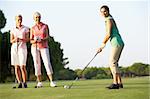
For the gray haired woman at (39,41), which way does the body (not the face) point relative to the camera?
toward the camera

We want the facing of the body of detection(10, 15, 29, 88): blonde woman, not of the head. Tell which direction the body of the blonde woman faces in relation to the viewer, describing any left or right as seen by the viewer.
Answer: facing the viewer

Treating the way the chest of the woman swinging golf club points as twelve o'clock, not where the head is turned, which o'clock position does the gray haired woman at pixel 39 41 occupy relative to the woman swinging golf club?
The gray haired woman is roughly at 1 o'clock from the woman swinging golf club.

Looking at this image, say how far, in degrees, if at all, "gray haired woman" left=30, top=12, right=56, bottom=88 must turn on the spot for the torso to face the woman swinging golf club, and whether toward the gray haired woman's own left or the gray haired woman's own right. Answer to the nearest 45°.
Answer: approximately 45° to the gray haired woman's own left

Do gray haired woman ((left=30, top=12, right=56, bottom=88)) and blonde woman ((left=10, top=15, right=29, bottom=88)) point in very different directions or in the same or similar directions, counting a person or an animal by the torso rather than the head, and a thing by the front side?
same or similar directions

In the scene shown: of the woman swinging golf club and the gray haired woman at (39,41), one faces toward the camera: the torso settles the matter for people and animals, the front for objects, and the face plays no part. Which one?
the gray haired woman

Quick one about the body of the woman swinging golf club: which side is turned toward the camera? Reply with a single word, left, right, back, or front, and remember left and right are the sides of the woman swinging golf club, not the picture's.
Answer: left

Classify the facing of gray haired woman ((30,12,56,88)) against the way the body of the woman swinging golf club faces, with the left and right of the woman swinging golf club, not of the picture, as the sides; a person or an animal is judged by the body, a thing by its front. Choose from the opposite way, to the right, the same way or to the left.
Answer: to the left

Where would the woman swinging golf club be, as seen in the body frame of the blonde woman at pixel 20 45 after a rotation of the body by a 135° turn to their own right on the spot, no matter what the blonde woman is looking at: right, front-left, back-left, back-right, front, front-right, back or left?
back
